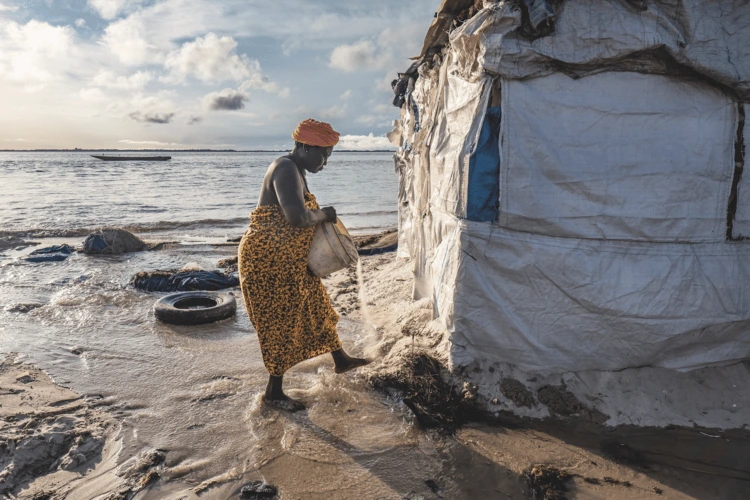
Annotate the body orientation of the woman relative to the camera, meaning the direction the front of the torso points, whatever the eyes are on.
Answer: to the viewer's right

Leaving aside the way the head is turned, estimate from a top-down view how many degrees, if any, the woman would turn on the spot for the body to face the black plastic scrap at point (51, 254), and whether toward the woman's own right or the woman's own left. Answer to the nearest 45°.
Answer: approximately 135° to the woman's own left

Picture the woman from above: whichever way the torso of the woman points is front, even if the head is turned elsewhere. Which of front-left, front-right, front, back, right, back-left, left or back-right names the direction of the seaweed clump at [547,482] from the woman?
front-right

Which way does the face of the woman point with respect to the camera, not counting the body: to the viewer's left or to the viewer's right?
to the viewer's right

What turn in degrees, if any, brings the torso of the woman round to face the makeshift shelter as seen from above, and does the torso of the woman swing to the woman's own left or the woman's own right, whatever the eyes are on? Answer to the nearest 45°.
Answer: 0° — they already face it

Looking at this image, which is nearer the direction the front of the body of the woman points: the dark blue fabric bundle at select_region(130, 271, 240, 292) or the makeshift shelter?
the makeshift shelter

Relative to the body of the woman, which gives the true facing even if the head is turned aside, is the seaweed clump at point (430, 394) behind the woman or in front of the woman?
in front

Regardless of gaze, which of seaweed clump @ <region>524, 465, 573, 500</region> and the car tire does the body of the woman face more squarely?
the seaweed clump

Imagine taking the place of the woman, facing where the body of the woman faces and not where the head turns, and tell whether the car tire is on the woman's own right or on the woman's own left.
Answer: on the woman's own left
